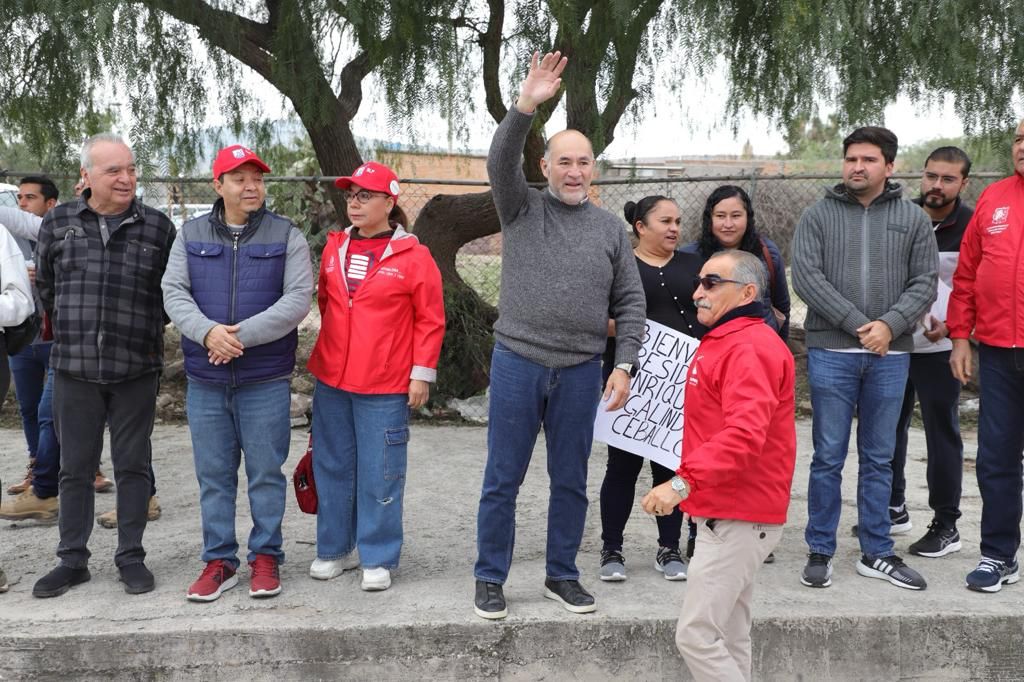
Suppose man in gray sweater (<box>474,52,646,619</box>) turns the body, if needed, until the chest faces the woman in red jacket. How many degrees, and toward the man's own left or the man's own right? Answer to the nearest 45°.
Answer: approximately 90° to the man's own right

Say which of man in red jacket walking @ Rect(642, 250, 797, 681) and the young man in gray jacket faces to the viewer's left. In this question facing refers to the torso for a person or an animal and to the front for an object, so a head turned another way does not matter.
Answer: the man in red jacket walking

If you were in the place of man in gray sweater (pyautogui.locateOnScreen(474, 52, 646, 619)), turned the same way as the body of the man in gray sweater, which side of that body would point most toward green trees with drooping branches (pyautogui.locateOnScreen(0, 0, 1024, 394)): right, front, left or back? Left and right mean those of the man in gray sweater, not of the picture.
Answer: back

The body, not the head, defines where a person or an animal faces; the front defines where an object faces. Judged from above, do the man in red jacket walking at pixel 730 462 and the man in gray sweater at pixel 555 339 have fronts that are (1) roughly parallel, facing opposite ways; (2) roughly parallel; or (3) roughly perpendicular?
roughly perpendicular

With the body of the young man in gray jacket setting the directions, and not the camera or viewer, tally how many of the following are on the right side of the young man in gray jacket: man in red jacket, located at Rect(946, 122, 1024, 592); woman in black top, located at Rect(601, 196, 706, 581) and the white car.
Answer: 2

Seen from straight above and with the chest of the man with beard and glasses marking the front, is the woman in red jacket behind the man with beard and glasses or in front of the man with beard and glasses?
in front

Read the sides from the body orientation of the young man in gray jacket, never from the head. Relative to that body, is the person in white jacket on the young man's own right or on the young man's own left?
on the young man's own right

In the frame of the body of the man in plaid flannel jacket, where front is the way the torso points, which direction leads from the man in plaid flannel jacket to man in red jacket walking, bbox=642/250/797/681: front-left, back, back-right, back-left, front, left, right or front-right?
front-left

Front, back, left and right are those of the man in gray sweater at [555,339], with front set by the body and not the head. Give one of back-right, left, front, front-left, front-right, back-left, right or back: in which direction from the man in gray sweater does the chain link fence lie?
back

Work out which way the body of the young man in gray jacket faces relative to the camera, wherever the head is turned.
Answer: toward the camera

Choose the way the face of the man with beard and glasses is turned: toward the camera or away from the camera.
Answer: toward the camera

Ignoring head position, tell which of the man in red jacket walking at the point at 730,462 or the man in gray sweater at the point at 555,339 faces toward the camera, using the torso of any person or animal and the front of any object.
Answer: the man in gray sweater

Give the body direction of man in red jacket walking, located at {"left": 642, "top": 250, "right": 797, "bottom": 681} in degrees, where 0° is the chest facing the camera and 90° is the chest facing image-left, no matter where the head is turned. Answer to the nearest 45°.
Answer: approximately 90°

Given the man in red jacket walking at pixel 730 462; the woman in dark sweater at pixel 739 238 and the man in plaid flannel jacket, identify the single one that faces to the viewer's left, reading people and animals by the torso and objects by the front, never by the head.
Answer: the man in red jacket walking
